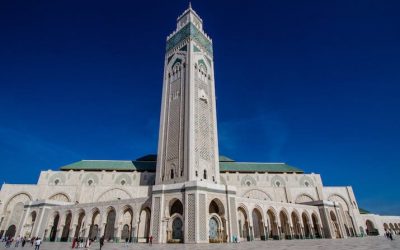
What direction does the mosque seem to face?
toward the camera
